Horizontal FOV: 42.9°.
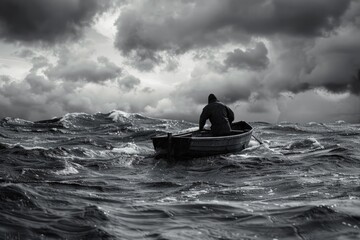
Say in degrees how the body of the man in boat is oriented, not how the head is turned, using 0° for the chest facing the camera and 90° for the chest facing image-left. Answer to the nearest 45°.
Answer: approximately 135°
